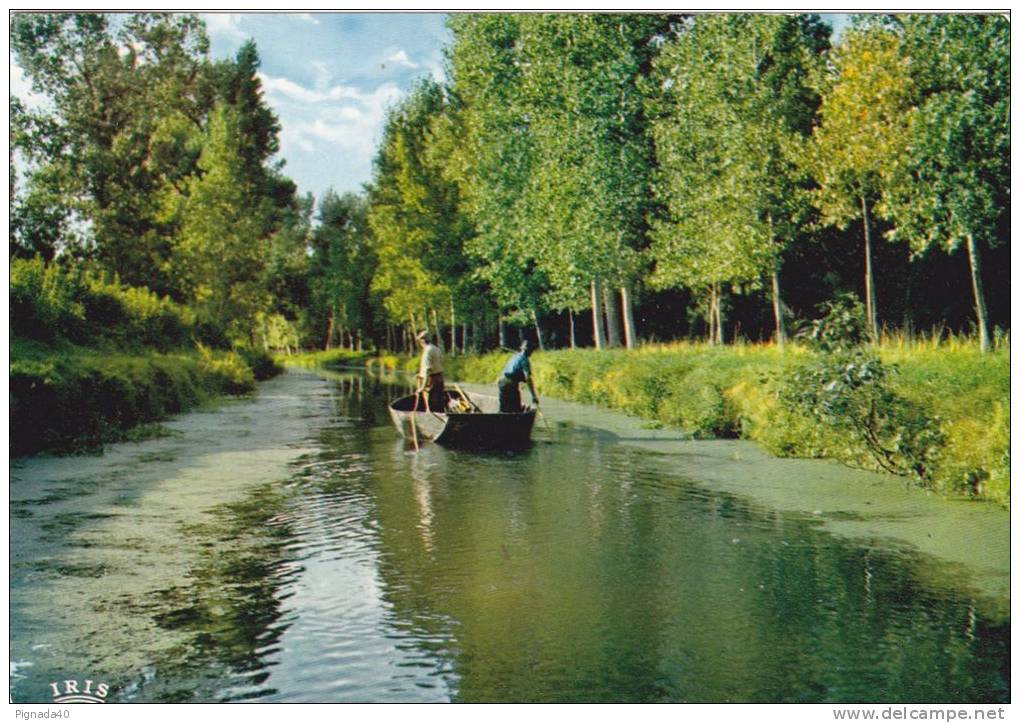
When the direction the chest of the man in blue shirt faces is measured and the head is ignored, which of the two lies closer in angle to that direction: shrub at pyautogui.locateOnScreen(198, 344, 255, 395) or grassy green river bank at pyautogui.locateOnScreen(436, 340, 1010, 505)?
the grassy green river bank

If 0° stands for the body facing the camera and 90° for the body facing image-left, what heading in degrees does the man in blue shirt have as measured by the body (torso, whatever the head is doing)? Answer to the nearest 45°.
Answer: approximately 270°

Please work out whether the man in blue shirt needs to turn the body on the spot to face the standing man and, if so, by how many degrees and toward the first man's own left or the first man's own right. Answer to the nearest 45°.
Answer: approximately 135° to the first man's own left

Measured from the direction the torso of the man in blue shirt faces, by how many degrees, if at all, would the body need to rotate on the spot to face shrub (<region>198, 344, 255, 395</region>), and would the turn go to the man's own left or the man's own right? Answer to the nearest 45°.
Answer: approximately 135° to the man's own left

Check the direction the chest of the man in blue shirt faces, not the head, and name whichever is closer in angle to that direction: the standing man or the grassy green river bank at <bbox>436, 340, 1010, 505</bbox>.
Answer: the grassy green river bank
